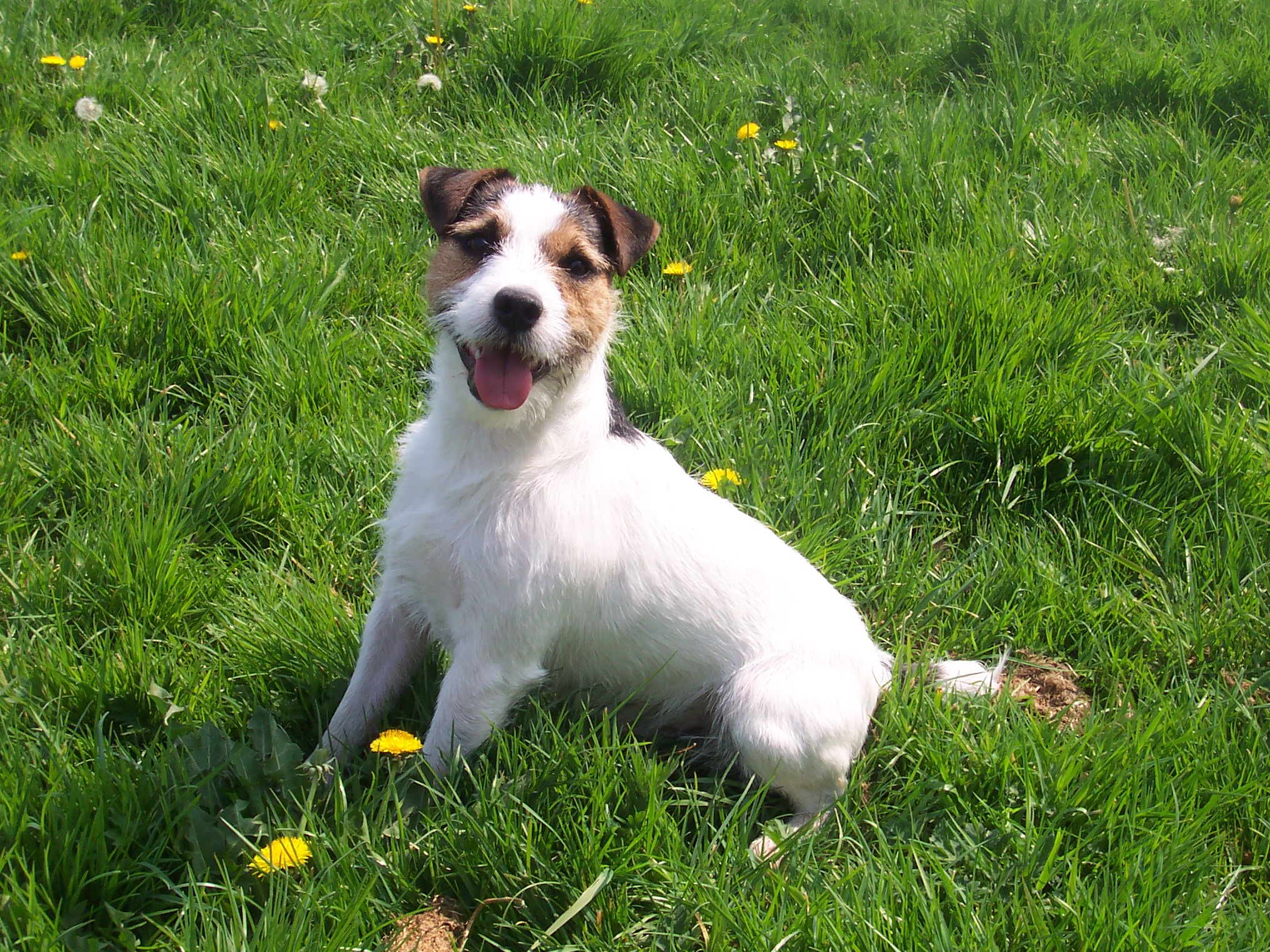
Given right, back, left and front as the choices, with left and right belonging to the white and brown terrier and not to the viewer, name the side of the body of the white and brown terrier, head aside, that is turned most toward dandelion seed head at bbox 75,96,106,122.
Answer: right

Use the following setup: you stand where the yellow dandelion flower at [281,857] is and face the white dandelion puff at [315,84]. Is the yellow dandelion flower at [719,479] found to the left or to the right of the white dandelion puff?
right

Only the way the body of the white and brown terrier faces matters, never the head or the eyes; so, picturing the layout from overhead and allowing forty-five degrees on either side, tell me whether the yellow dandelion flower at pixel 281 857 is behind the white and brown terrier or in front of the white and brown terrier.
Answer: in front

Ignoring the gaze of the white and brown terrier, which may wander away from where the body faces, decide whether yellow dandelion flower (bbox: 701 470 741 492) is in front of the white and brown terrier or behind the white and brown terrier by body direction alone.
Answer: behind
